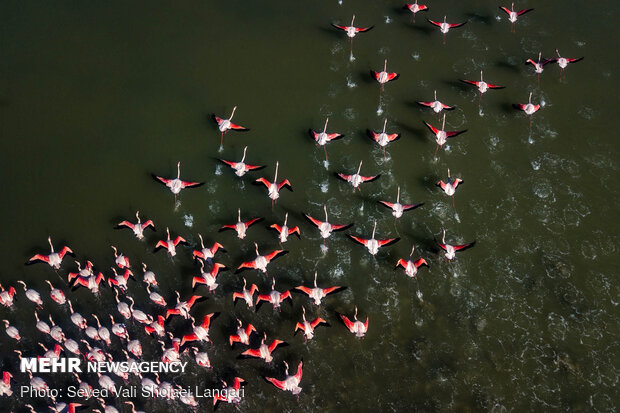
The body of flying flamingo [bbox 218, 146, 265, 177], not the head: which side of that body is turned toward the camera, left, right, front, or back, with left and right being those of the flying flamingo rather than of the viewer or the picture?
back

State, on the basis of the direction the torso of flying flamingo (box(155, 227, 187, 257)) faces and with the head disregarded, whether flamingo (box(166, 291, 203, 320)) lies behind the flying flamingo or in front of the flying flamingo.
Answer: behind

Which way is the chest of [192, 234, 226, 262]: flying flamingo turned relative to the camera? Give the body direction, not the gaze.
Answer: away from the camera

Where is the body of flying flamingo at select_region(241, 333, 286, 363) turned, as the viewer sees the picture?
away from the camera

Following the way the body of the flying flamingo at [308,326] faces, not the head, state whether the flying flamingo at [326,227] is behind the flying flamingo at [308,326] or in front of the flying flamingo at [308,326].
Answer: in front

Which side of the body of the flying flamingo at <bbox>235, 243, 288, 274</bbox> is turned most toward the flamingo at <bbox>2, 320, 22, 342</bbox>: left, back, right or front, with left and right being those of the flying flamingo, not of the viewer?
left

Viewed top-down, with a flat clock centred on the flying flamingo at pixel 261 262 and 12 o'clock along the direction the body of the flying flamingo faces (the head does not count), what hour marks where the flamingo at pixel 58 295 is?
The flamingo is roughly at 9 o'clock from the flying flamingo.

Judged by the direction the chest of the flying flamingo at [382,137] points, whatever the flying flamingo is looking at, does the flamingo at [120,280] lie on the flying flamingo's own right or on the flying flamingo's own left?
on the flying flamingo's own left

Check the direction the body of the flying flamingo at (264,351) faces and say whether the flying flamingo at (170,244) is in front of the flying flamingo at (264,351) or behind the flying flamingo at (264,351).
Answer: in front

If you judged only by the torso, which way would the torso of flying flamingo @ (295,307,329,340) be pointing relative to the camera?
away from the camera

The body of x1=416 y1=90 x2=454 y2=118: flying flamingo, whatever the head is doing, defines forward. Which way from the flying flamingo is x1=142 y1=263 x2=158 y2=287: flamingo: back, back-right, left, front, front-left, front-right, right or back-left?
back-left

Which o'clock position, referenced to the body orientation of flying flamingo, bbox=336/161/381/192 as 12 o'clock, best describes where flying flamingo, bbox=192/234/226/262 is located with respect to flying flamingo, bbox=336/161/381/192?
flying flamingo, bbox=192/234/226/262 is roughly at 8 o'clock from flying flamingo, bbox=336/161/381/192.

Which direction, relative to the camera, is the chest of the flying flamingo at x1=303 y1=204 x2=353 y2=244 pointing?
away from the camera

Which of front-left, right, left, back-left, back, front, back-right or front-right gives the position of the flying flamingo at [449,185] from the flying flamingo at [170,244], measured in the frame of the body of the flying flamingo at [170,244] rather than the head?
right

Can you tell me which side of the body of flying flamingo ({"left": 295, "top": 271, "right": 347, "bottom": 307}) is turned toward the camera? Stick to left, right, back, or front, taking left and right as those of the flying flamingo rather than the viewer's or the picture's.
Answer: back

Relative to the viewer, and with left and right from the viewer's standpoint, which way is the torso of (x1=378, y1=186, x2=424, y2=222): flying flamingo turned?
facing away from the viewer
